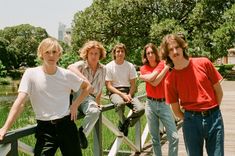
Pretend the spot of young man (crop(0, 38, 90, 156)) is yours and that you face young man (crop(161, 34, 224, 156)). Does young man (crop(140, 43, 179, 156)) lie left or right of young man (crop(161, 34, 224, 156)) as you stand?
left

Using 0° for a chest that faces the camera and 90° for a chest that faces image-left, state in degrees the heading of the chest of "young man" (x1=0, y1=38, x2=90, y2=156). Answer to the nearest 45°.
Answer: approximately 0°

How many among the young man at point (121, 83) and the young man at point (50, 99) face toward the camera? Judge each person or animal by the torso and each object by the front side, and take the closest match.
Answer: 2

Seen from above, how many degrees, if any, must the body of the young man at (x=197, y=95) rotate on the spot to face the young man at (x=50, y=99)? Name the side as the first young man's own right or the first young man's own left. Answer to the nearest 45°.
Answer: approximately 90° to the first young man's own right

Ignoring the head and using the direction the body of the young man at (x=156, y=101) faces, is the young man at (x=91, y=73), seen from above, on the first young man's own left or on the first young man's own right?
on the first young man's own right

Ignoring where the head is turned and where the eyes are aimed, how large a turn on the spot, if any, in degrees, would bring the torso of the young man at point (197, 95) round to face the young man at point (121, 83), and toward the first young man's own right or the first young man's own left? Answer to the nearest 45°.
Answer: approximately 135° to the first young man's own right
